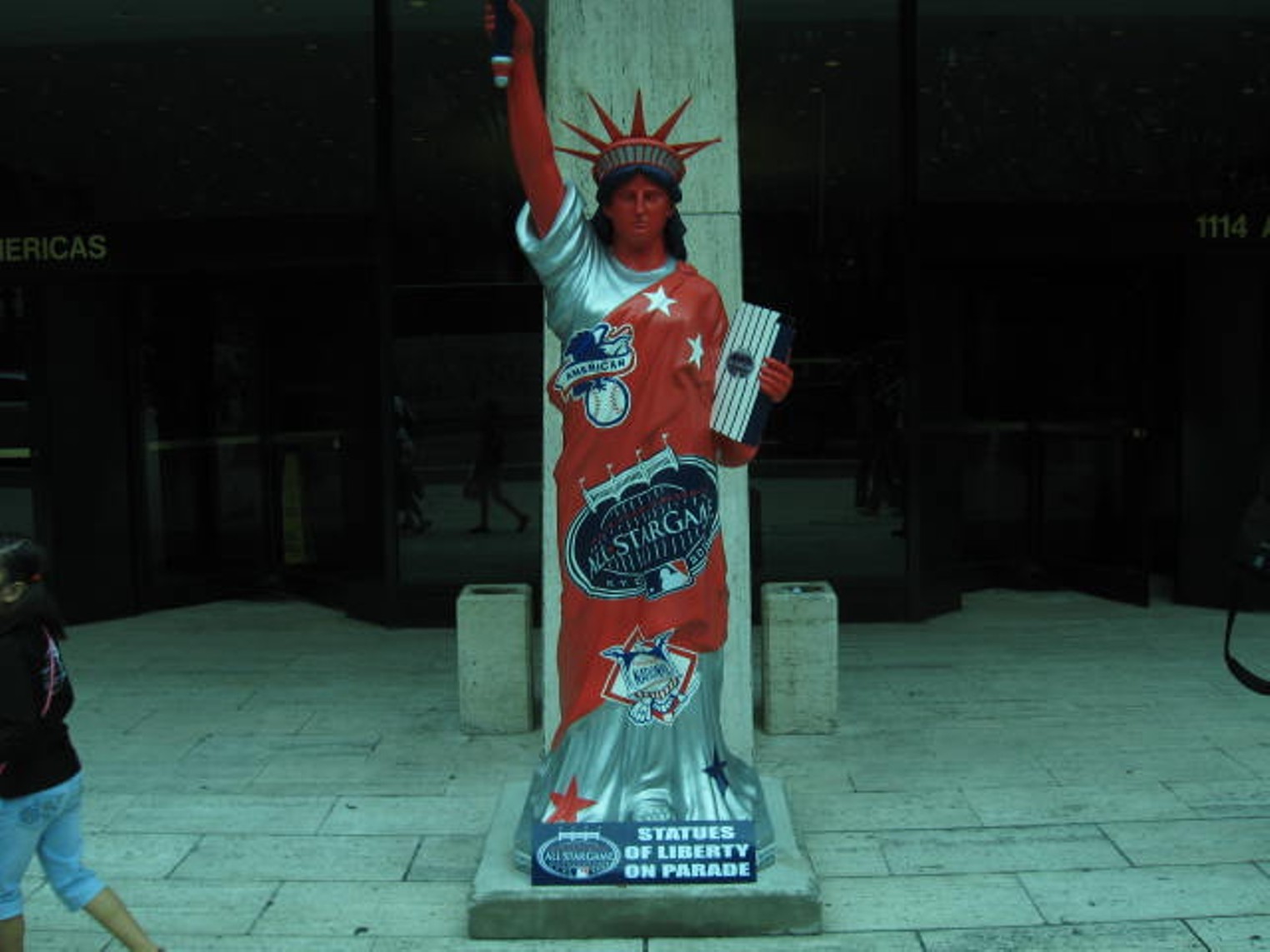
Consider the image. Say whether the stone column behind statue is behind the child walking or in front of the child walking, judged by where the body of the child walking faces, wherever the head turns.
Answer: behind

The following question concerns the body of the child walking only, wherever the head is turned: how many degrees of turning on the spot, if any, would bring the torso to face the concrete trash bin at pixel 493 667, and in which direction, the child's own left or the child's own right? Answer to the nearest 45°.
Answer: approximately 135° to the child's own right

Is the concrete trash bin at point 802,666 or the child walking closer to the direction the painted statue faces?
the child walking

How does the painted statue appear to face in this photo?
toward the camera

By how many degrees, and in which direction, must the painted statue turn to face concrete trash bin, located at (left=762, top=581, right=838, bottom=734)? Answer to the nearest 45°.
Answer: approximately 180°

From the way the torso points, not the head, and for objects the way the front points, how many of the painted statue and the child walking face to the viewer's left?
1

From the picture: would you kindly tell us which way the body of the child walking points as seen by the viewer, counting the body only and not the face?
to the viewer's left

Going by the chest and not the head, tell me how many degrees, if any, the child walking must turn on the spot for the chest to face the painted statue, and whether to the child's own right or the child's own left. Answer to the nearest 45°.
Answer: approximately 180°

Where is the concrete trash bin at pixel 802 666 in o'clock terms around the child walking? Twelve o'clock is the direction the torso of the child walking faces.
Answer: The concrete trash bin is roughly at 5 o'clock from the child walking.

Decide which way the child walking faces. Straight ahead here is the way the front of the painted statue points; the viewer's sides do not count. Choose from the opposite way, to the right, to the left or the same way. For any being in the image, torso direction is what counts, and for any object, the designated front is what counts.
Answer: to the right

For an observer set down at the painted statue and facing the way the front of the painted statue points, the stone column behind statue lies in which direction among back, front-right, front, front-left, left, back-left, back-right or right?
back
